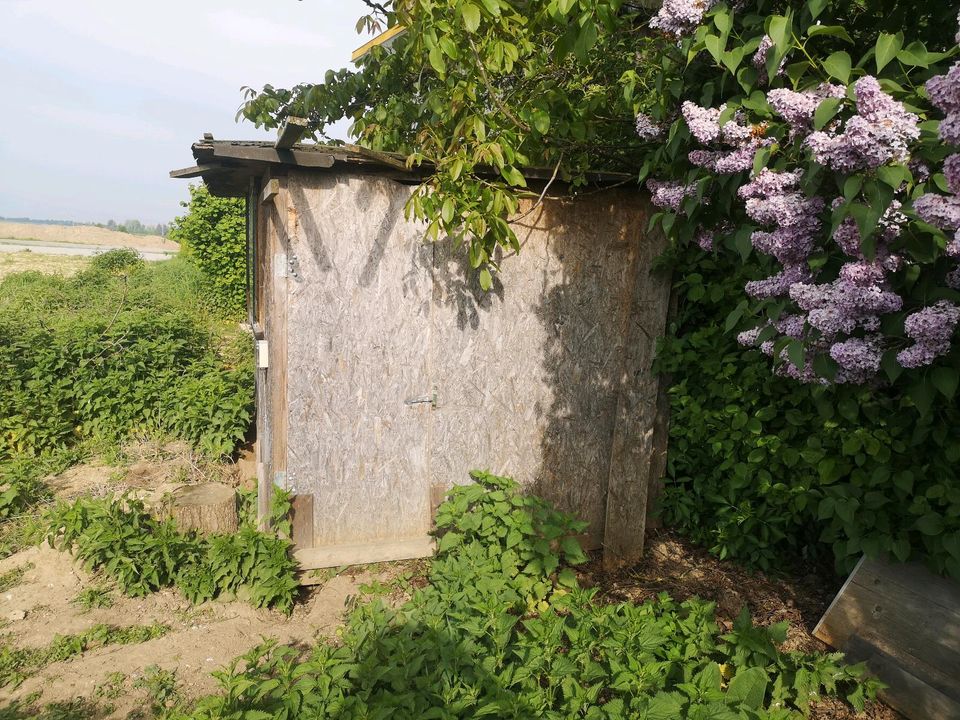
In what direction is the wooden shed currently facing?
toward the camera

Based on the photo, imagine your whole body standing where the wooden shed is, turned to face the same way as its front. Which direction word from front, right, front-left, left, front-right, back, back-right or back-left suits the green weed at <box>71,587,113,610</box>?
right

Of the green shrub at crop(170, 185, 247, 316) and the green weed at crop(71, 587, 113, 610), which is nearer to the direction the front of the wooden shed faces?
the green weed

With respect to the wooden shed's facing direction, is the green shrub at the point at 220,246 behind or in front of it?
behind

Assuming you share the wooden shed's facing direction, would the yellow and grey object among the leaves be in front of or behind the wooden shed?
behind

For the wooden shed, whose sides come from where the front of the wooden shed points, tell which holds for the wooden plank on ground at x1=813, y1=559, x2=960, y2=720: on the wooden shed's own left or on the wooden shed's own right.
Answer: on the wooden shed's own left

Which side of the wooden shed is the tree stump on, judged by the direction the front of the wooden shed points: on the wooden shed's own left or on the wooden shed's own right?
on the wooden shed's own right

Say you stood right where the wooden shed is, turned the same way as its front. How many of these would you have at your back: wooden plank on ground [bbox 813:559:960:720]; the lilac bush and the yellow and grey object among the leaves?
1

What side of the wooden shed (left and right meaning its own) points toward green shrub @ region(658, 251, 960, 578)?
left

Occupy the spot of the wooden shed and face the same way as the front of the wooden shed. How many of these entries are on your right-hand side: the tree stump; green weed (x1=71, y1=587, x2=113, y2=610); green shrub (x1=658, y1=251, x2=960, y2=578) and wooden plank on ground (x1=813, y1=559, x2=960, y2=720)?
2
